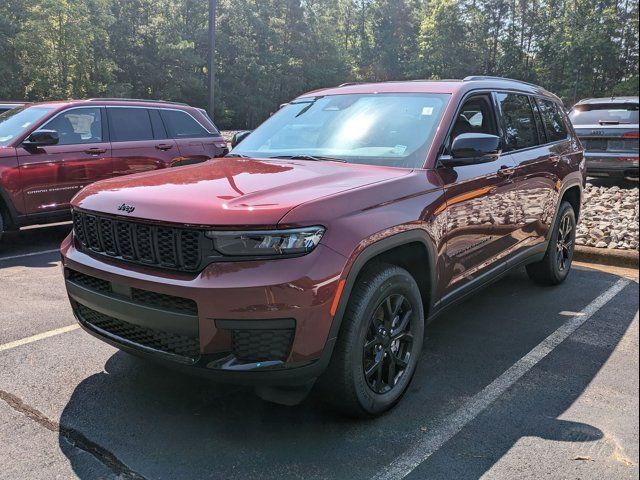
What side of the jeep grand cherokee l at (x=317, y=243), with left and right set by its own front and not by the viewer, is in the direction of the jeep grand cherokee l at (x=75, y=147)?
right
